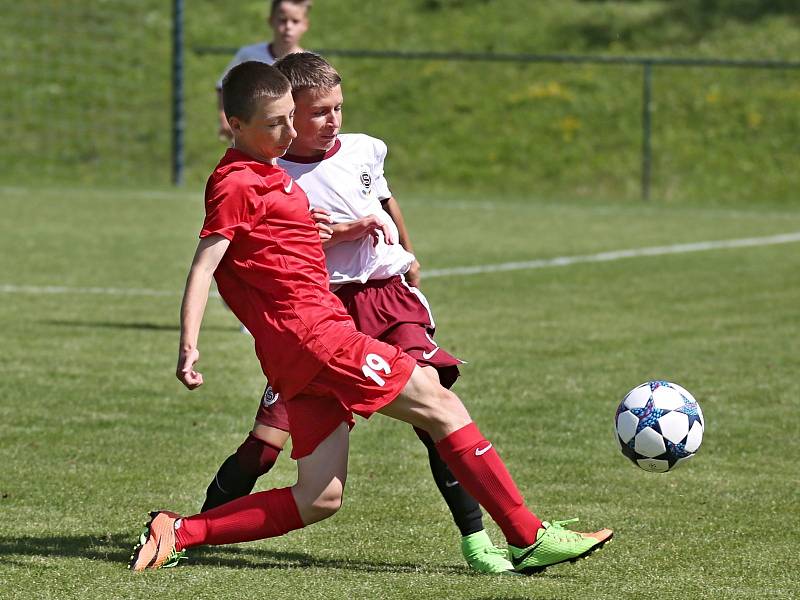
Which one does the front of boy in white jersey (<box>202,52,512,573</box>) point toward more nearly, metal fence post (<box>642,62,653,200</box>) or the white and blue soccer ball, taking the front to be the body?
the white and blue soccer ball

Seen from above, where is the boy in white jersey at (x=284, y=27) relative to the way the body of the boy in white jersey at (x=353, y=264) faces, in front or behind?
behind

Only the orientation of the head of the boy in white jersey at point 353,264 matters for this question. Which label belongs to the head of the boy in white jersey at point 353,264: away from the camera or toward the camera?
toward the camera

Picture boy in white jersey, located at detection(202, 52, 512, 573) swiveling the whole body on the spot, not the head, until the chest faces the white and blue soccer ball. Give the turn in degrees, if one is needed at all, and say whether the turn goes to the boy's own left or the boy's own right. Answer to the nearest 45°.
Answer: approximately 45° to the boy's own left

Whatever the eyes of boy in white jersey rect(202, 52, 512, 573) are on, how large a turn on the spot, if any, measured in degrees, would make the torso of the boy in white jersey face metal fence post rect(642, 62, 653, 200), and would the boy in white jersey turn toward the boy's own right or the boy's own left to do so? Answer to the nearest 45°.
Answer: approximately 135° to the boy's own left

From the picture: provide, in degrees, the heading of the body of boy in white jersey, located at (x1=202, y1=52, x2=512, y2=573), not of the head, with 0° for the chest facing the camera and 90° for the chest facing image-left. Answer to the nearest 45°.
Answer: approximately 315°

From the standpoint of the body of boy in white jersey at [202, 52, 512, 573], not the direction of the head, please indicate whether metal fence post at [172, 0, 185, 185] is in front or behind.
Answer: behind

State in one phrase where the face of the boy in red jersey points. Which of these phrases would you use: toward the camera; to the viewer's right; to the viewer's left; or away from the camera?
to the viewer's right
